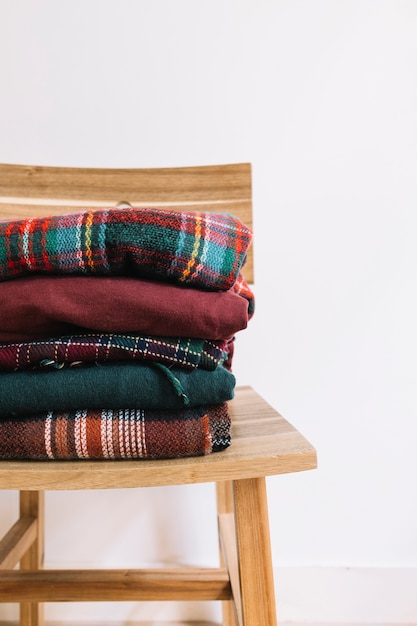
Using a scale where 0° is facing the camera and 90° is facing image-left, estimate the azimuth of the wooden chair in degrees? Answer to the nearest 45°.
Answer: approximately 0°
